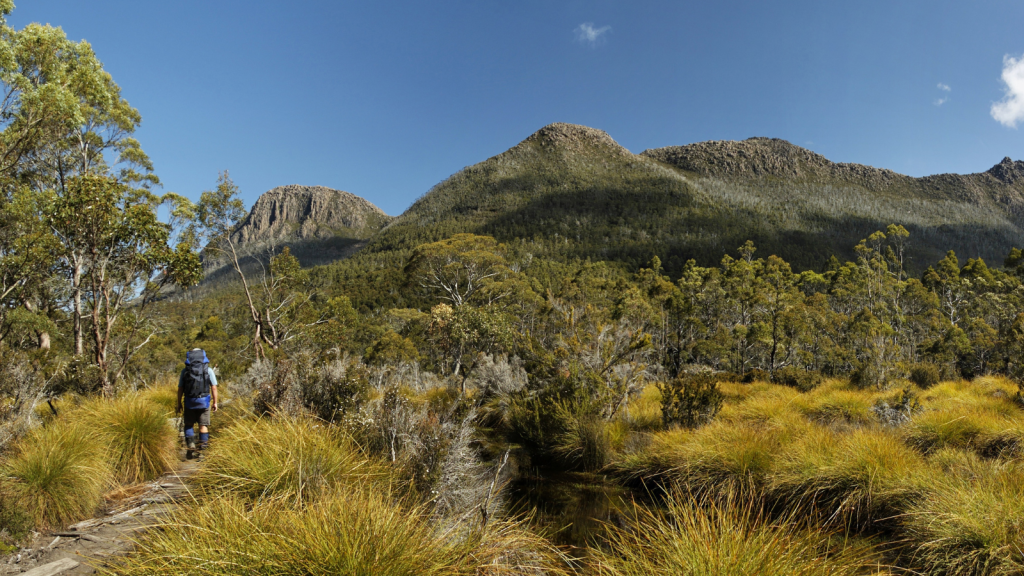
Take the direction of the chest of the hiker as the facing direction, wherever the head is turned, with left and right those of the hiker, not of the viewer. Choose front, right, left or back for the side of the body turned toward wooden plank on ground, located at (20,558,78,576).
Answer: back

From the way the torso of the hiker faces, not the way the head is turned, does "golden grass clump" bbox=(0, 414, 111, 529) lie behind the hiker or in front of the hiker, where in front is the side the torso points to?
behind

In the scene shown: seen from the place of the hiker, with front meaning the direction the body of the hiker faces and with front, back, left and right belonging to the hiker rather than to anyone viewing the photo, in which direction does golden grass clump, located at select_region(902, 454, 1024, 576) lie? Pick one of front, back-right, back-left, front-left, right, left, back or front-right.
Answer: back-right

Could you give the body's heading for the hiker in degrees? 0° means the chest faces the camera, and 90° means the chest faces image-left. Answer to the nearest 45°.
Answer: approximately 180°

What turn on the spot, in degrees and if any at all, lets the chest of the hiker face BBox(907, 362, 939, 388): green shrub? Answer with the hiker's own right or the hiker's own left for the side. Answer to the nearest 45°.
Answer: approximately 90° to the hiker's own right

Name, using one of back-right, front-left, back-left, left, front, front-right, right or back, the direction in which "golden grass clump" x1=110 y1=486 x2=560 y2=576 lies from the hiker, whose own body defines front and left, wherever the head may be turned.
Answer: back

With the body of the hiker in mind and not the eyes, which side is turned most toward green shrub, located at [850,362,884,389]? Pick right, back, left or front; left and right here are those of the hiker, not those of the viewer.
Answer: right

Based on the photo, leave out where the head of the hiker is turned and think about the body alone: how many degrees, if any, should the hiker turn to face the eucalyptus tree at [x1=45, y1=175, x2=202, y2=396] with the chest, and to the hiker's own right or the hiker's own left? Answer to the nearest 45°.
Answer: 0° — they already face it

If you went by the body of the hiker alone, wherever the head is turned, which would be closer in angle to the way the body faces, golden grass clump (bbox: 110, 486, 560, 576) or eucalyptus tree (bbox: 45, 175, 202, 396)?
the eucalyptus tree

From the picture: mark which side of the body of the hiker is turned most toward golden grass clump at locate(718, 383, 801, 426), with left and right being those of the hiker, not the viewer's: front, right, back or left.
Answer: right
